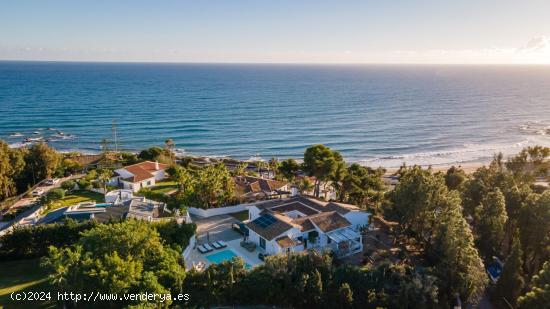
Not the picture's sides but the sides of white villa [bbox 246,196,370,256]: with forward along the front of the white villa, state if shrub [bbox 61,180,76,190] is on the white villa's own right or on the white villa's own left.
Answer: on the white villa's own right

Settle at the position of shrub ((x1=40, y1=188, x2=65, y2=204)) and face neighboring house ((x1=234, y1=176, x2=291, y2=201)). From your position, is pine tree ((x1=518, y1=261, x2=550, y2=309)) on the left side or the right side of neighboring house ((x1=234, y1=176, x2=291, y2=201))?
right

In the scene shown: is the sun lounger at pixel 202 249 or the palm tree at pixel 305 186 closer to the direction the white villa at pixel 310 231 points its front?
the sun lounger
